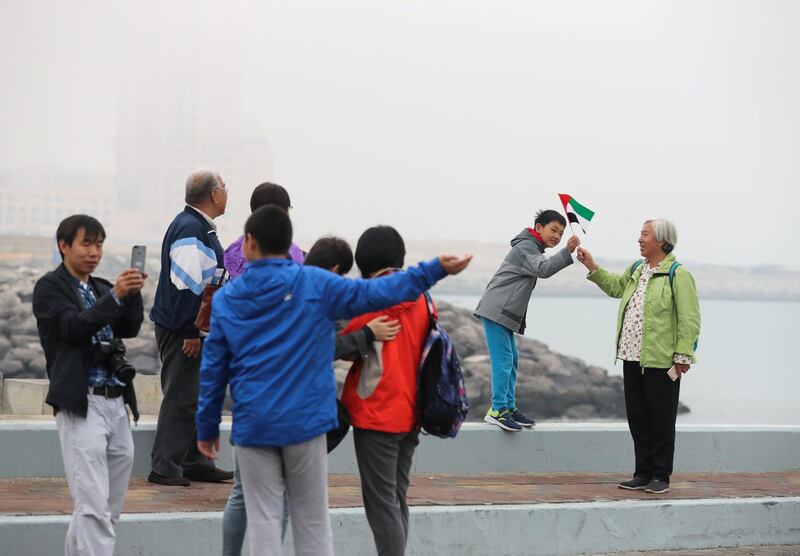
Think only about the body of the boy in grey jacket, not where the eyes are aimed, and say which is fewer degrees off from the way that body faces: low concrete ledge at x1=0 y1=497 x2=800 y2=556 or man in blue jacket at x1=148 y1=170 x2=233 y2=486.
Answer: the low concrete ledge

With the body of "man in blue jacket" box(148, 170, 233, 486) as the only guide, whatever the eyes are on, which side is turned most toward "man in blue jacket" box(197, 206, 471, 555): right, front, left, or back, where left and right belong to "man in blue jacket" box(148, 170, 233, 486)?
right

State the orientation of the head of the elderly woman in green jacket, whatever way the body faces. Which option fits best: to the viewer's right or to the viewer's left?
to the viewer's left

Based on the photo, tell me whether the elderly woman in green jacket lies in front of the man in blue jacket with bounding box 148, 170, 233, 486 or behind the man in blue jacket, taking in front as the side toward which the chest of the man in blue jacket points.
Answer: in front

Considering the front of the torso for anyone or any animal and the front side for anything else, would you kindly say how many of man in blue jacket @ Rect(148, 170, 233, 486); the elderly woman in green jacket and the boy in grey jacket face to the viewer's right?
2

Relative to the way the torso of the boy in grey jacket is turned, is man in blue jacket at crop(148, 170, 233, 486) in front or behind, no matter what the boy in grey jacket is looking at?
behind

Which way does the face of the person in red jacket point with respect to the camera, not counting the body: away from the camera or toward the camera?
away from the camera

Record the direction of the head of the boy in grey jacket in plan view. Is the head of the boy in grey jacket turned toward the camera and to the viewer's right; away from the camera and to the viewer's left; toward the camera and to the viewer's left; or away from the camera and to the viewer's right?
toward the camera and to the viewer's right

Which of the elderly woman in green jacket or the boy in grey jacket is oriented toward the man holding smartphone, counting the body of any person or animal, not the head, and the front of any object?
the elderly woman in green jacket

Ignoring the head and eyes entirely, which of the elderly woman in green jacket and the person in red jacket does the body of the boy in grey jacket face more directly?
the elderly woman in green jacket

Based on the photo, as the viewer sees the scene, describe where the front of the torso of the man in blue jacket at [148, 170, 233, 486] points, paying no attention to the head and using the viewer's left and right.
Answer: facing to the right of the viewer

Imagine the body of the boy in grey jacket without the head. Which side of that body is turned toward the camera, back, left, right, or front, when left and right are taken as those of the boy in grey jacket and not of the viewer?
right

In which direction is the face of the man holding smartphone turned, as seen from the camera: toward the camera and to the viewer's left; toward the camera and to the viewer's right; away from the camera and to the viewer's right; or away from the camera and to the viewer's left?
toward the camera and to the viewer's right
